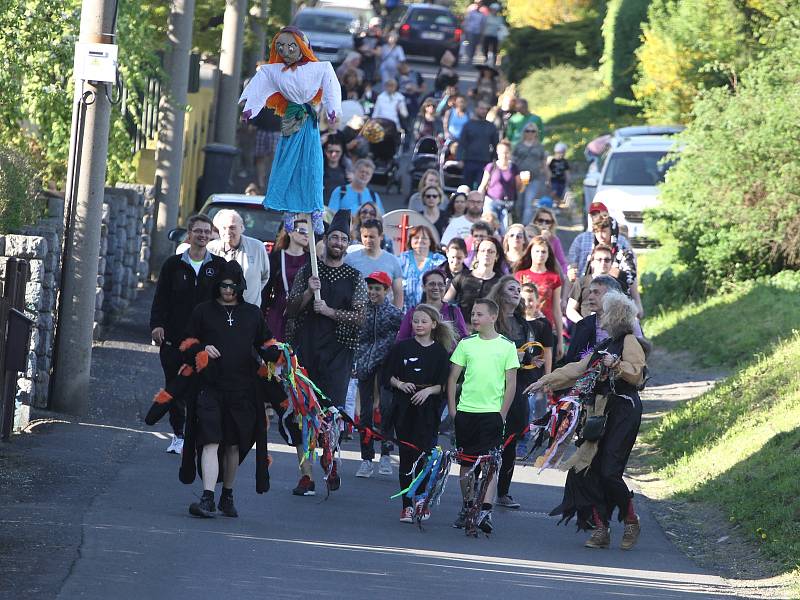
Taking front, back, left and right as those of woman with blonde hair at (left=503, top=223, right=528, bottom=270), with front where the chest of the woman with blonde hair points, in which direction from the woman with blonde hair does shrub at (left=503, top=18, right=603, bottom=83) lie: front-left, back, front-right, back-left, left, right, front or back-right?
back

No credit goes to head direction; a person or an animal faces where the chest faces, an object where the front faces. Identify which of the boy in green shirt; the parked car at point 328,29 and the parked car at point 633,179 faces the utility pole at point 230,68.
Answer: the parked car at point 328,29

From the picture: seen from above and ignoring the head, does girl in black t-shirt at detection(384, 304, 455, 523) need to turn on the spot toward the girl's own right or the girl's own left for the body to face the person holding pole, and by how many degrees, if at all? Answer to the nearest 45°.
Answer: approximately 135° to the girl's own right

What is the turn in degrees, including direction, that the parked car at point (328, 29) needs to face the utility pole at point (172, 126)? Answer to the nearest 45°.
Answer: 0° — it already faces it

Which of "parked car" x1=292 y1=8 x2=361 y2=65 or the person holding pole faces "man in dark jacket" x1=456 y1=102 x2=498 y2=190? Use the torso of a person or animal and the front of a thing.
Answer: the parked car

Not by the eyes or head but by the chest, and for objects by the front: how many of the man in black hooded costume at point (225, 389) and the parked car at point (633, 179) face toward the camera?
2

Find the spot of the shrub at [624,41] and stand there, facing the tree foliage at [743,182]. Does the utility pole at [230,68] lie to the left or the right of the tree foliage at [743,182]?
right
